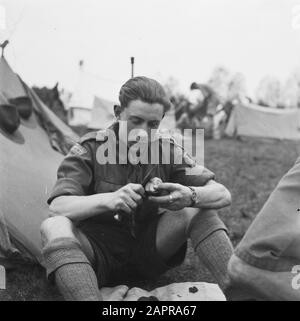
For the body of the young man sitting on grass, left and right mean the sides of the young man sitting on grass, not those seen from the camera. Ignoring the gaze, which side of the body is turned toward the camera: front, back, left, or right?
front
